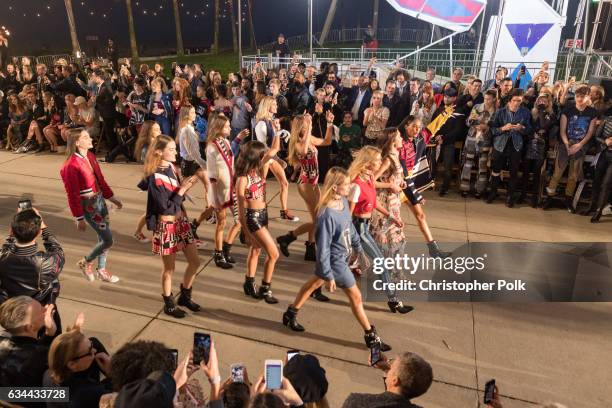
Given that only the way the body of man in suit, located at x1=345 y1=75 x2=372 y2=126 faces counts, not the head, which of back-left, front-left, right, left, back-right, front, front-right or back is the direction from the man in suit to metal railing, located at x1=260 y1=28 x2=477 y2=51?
back

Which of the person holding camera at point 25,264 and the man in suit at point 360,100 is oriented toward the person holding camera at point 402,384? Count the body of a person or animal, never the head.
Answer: the man in suit

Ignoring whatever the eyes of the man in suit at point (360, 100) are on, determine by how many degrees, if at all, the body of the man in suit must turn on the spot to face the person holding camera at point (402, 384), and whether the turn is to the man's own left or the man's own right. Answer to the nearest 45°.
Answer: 0° — they already face them

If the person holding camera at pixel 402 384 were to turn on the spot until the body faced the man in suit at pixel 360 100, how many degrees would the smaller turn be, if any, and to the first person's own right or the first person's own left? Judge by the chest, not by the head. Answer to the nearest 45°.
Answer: approximately 45° to the first person's own right

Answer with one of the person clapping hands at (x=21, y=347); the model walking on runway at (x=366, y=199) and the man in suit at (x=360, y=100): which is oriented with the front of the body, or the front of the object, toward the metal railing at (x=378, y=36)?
the person clapping hands

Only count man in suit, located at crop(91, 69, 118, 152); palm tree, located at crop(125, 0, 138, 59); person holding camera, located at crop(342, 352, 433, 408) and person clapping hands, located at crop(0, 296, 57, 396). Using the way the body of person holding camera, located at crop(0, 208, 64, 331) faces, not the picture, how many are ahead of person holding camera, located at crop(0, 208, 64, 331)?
2

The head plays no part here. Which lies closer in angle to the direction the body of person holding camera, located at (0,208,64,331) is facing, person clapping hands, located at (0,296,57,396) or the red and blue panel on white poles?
the red and blue panel on white poles

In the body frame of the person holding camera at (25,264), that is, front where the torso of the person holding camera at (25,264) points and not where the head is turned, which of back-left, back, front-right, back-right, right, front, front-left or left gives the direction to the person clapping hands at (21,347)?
back

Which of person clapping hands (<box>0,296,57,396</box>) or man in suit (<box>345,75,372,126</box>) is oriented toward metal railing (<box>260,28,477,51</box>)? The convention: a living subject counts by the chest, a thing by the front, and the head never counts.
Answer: the person clapping hands

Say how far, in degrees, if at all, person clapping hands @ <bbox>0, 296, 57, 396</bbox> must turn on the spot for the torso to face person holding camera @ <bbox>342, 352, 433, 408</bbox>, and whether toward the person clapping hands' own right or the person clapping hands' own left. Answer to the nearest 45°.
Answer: approximately 90° to the person clapping hands' own right

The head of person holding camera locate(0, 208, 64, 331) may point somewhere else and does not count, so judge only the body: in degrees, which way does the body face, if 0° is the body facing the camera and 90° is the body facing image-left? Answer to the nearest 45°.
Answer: approximately 180°

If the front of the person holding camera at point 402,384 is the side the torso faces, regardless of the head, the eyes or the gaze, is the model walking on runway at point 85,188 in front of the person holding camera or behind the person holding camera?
in front
